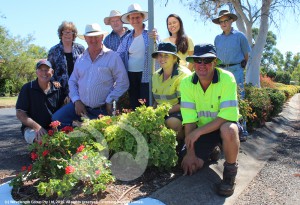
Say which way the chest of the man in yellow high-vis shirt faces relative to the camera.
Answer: toward the camera

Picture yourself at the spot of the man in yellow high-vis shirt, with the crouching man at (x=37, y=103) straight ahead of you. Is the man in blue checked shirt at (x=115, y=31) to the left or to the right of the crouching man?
right

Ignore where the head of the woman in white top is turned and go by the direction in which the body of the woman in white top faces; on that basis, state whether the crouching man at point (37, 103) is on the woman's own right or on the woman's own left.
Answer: on the woman's own right

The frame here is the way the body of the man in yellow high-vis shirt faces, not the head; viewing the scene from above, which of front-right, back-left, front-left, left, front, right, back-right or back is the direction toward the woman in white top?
back-right

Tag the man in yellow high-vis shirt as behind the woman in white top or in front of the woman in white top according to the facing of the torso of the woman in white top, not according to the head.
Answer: in front

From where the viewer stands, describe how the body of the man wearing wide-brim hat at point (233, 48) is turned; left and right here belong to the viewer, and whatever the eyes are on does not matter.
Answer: facing the viewer and to the left of the viewer

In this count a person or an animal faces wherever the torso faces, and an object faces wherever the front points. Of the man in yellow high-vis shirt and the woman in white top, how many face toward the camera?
2

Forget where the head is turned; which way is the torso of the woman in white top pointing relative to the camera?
toward the camera
